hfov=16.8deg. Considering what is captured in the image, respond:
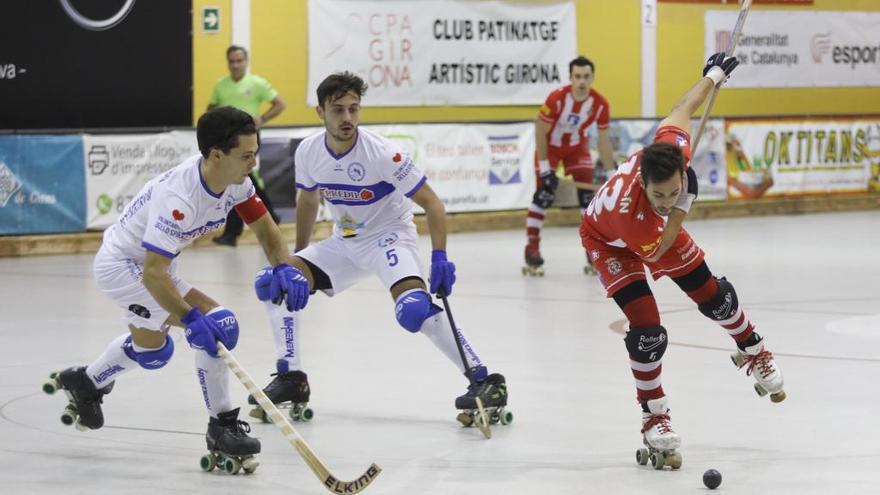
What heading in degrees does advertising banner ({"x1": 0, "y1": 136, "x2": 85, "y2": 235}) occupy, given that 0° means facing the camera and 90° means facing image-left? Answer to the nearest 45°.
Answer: approximately 0°

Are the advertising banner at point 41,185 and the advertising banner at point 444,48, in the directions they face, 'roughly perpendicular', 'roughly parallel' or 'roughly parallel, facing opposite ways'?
roughly parallel

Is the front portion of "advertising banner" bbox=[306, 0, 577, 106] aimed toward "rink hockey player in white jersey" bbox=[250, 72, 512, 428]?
yes

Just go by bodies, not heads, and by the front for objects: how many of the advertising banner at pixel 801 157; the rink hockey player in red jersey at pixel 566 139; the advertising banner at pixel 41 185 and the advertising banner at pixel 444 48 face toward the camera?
4

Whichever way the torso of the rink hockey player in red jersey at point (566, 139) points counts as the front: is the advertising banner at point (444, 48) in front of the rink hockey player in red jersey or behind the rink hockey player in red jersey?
behind

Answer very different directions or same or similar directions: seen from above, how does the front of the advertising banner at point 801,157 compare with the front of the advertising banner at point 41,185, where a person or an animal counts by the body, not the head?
same or similar directions

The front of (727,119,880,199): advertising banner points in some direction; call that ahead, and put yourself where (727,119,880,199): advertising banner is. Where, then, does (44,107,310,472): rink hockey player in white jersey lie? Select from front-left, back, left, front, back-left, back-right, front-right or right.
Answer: front

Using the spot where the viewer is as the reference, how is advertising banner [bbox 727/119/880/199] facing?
facing the viewer

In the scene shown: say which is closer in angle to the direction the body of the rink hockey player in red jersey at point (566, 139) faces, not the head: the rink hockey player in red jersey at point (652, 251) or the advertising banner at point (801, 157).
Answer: the rink hockey player in red jersey

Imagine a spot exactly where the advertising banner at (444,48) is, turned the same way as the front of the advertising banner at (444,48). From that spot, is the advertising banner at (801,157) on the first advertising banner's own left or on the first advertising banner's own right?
on the first advertising banner's own left

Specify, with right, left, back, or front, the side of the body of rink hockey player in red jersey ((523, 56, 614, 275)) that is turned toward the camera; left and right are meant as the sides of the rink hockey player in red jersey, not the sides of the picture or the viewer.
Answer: front

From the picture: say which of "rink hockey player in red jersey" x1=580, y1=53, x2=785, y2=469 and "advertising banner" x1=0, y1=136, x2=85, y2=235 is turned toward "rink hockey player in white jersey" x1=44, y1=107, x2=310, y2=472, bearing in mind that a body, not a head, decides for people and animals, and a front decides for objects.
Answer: the advertising banner
